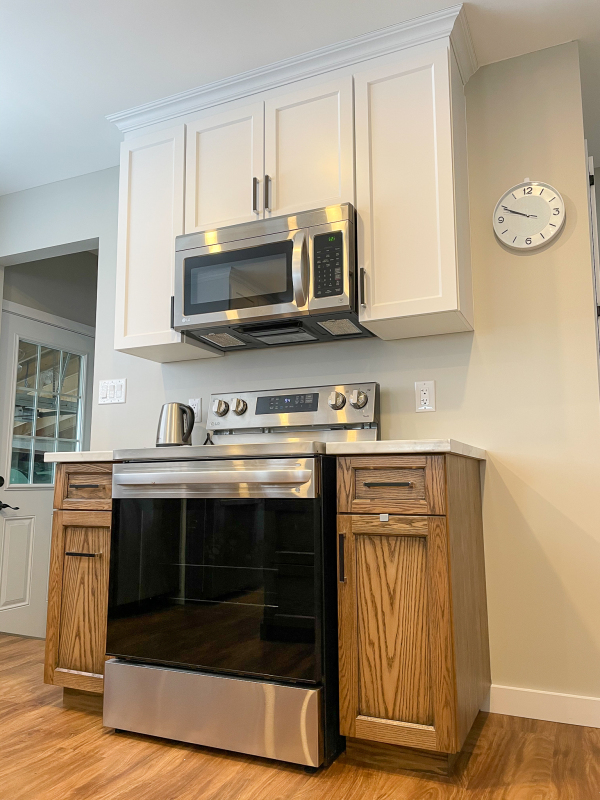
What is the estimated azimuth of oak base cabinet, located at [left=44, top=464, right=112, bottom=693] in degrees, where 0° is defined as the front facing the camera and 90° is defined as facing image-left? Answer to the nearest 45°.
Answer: approximately 45°

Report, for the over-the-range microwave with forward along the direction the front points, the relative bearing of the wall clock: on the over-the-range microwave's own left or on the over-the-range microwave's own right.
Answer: on the over-the-range microwave's own left

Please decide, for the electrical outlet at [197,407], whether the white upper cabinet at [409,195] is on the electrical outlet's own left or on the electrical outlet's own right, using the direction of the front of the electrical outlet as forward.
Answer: on the electrical outlet's own left

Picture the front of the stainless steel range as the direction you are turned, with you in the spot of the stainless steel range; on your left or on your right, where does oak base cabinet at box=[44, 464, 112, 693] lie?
on your right
